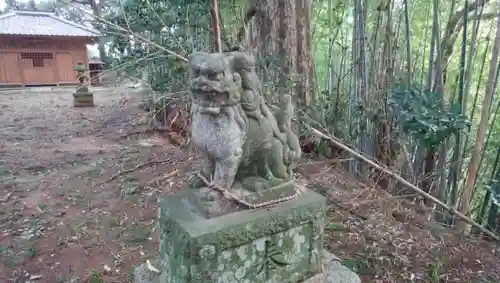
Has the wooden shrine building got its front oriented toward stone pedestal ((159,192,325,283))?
yes

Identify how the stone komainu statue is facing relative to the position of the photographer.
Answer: facing the viewer and to the left of the viewer

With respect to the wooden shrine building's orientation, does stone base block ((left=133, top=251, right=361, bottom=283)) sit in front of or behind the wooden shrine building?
in front

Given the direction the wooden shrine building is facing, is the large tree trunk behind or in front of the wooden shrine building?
in front

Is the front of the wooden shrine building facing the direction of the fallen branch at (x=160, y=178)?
yes

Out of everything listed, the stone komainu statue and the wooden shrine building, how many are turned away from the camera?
0

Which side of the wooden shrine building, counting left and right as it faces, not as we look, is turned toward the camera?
front

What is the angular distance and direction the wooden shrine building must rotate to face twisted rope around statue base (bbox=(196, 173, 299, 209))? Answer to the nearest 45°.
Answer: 0° — it already faces it

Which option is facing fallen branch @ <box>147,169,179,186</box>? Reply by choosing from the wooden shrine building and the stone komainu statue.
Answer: the wooden shrine building
